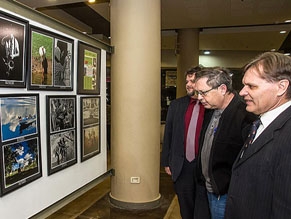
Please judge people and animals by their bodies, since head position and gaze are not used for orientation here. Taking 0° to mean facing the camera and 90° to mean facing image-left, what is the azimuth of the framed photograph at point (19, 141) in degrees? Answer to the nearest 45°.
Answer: approximately 315°

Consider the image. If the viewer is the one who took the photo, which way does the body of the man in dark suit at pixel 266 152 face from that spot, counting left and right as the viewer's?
facing to the left of the viewer

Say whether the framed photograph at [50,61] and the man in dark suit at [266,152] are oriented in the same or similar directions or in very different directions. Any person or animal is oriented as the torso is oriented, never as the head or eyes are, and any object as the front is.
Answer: very different directions

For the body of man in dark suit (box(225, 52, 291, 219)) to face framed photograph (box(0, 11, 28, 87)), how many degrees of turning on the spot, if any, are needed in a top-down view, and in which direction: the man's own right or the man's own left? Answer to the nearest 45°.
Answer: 0° — they already face it

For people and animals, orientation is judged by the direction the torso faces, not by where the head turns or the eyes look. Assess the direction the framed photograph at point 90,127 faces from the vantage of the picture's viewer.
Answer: facing the viewer and to the right of the viewer

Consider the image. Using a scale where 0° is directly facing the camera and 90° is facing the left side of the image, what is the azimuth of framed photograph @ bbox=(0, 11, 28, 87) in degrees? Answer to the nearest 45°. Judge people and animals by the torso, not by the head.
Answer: approximately 315°

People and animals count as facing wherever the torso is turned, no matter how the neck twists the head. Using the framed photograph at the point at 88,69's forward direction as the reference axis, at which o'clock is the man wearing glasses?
The man wearing glasses is roughly at 12 o'clock from the framed photograph.

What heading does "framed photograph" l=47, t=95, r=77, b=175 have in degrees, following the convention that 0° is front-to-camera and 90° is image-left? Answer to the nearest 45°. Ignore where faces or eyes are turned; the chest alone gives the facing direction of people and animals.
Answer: approximately 315°

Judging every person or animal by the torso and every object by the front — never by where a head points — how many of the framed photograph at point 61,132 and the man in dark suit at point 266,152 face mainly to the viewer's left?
1

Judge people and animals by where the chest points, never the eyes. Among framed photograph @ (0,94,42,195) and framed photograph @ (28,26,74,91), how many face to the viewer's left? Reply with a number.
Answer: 0

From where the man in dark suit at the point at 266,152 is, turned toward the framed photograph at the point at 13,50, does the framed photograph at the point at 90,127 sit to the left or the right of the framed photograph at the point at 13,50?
right

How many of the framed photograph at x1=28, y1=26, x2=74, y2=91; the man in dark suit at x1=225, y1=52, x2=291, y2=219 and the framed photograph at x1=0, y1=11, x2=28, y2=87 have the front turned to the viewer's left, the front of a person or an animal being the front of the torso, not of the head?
1

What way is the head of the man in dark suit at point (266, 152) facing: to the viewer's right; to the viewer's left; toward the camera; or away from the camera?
to the viewer's left

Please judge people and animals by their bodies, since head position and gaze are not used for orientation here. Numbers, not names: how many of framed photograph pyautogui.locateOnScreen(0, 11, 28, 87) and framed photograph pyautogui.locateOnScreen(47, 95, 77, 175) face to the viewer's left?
0

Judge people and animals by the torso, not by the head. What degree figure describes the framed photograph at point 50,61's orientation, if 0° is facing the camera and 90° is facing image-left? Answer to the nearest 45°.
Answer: approximately 315°

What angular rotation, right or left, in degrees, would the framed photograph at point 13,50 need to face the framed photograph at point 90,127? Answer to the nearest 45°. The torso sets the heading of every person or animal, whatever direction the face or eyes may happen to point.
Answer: approximately 90° to its left
